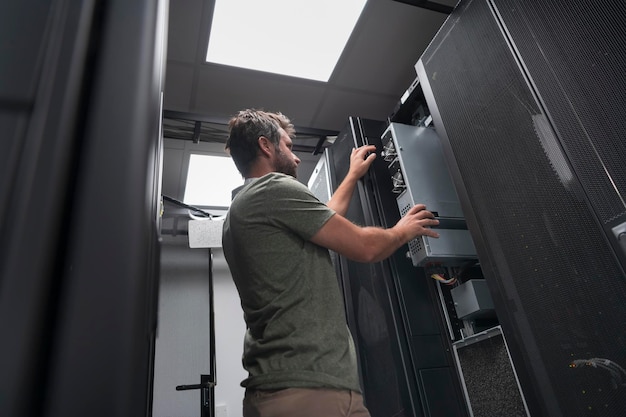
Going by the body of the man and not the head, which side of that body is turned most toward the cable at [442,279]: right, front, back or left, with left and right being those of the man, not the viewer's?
front

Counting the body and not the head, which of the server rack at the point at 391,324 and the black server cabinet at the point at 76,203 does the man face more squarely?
the server rack

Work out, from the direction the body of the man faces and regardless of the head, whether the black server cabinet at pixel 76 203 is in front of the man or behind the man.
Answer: behind

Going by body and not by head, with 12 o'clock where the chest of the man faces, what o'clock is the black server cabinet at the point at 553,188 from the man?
The black server cabinet is roughly at 2 o'clock from the man.

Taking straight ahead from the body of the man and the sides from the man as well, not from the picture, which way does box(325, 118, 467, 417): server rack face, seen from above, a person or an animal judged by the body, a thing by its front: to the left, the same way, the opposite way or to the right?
the opposite way

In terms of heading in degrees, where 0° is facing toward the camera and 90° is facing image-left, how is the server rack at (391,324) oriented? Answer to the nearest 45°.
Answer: approximately 45°

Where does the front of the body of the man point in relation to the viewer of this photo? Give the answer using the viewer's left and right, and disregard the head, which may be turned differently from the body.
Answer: facing away from the viewer and to the right of the viewer

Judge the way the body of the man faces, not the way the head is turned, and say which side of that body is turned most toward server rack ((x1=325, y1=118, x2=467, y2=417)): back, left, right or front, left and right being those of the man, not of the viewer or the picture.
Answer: front
